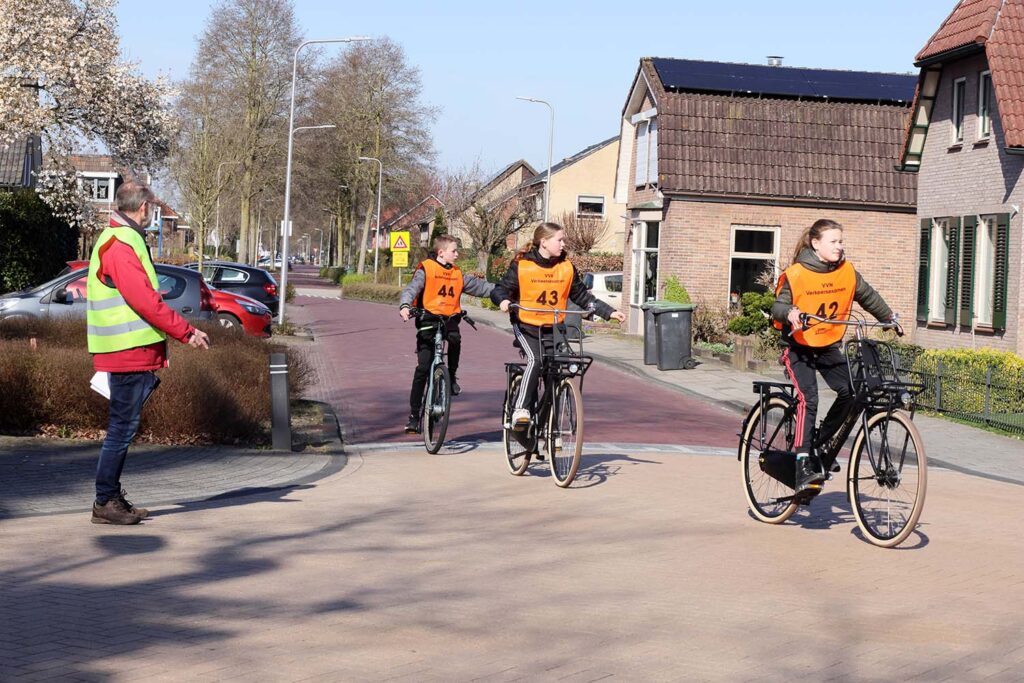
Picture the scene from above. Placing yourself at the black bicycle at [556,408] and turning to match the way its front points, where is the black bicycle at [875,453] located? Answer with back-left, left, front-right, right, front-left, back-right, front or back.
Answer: front

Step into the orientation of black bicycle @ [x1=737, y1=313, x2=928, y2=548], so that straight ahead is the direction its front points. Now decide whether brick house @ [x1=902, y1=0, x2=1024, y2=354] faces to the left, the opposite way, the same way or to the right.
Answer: to the right

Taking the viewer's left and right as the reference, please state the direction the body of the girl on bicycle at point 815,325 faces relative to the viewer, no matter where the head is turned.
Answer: facing the viewer and to the right of the viewer

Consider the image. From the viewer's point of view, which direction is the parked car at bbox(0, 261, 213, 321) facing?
to the viewer's left

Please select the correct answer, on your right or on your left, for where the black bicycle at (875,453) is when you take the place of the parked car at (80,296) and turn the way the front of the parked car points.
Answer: on your left

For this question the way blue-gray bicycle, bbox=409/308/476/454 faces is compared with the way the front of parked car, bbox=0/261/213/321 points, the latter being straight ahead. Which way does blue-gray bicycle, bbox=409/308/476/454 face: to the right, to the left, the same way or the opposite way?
to the left

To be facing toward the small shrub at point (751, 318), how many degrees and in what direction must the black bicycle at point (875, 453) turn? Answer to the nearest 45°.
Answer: approximately 135° to its left

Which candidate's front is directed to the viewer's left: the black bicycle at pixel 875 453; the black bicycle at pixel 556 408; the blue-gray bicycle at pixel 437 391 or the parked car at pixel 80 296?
the parked car

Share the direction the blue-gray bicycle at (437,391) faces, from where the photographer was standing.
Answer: facing the viewer

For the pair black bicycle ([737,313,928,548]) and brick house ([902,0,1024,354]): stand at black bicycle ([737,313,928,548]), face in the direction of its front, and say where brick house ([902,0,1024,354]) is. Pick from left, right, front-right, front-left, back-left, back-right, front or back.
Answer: back-left

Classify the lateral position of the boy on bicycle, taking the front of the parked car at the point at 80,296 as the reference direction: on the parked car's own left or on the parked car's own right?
on the parked car's own left
